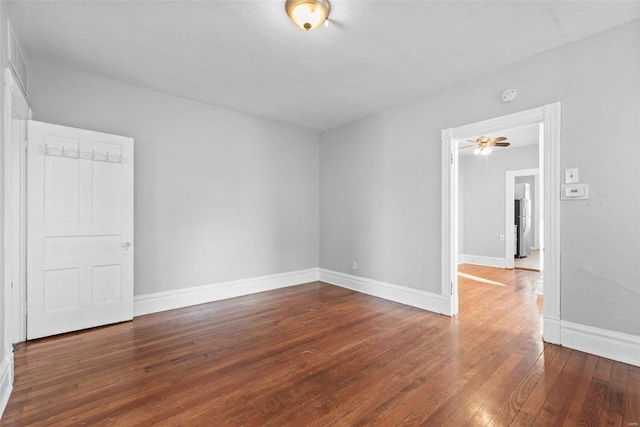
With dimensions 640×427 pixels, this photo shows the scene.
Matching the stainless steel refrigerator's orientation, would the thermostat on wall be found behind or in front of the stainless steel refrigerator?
in front

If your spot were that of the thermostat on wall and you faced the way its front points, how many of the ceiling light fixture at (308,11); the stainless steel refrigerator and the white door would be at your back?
1

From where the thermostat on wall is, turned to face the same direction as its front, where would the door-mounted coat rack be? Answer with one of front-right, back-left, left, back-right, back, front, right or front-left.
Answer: front-right

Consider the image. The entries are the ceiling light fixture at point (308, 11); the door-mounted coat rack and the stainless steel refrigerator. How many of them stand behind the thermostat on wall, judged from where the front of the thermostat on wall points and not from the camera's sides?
1

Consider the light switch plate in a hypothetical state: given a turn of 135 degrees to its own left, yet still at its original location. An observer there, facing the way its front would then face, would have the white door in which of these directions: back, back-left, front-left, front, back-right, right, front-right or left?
back

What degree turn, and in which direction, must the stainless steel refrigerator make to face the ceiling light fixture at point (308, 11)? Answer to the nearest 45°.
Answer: approximately 45° to its right

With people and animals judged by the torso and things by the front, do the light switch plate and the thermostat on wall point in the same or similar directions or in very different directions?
same or similar directions
